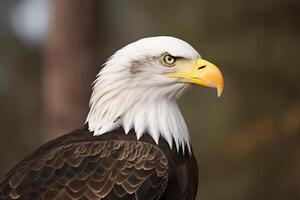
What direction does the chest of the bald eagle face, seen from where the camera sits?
to the viewer's right
